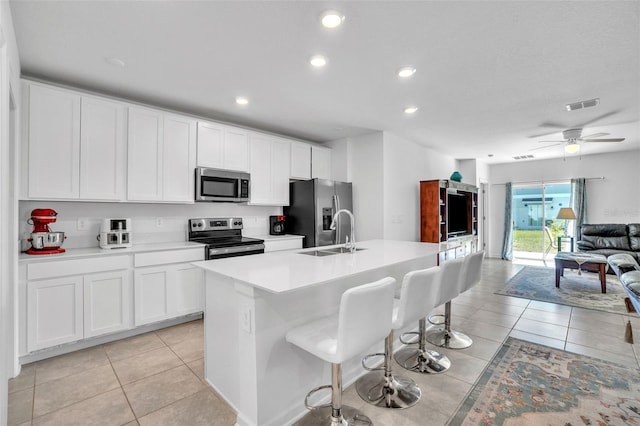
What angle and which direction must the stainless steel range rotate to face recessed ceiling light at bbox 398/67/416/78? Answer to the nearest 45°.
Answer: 0° — it already faces it

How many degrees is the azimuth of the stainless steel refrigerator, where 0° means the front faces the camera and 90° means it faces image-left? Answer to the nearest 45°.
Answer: approximately 315°

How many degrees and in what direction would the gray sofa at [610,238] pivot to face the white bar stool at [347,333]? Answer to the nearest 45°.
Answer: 0° — it already faces it

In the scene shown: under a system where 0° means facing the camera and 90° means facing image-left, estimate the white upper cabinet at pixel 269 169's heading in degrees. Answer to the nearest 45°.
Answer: approximately 315°

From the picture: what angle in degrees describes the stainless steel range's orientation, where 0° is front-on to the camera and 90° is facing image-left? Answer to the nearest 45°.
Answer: approximately 315°

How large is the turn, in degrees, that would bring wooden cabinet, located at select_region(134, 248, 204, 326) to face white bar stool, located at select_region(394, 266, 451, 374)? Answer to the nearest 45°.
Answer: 0° — it already faces it

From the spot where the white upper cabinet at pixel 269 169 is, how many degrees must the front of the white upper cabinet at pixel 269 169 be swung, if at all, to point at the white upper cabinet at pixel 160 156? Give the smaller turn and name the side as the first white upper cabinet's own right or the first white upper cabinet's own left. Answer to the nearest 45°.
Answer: approximately 90° to the first white upper cabinet's own right

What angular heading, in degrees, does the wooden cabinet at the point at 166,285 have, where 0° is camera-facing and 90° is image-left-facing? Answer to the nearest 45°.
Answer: approximately 315°

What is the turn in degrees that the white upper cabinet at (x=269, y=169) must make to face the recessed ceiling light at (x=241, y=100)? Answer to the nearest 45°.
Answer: approximately 45° to its right
